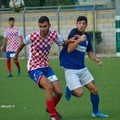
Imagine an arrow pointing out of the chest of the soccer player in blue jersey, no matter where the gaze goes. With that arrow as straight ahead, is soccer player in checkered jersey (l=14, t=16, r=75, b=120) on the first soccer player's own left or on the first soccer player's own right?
on the first soccer player's own right
